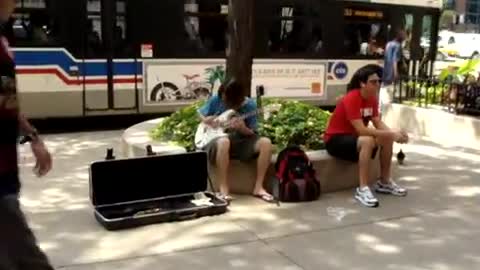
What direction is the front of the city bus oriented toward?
to the viewer's right

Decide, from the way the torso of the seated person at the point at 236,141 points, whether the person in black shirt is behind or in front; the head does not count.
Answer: in front

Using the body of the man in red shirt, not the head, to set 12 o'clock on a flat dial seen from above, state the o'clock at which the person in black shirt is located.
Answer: The person in black shirt is roughly at 2 o'clock from the man in red shirt.

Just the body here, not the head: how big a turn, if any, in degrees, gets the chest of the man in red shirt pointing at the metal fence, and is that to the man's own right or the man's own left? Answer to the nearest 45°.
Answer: approximately 135° to the man's own left

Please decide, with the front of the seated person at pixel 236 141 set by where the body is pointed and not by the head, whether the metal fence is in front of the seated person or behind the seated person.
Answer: behind

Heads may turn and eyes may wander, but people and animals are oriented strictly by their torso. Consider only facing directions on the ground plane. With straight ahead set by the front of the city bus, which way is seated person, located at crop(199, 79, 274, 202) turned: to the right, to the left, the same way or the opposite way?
to the right

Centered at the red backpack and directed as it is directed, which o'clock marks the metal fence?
The metal fence is roughly at 7 o'clock from the red backpack.

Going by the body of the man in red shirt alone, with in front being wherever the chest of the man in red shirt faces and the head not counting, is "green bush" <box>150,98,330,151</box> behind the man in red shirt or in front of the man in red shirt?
behind

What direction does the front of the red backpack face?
toward the camera

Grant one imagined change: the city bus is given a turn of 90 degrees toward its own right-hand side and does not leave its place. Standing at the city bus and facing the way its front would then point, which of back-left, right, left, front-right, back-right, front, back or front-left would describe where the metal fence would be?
left

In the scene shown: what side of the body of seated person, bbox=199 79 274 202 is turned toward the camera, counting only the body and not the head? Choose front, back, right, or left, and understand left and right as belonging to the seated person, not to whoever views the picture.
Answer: front

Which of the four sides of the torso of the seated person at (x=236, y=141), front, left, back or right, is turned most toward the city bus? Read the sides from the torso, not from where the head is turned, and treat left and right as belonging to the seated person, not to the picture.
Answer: back

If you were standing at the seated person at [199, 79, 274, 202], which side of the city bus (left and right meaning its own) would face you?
right

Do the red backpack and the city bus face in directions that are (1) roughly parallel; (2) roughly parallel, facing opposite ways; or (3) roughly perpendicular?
roughly perpendicular
